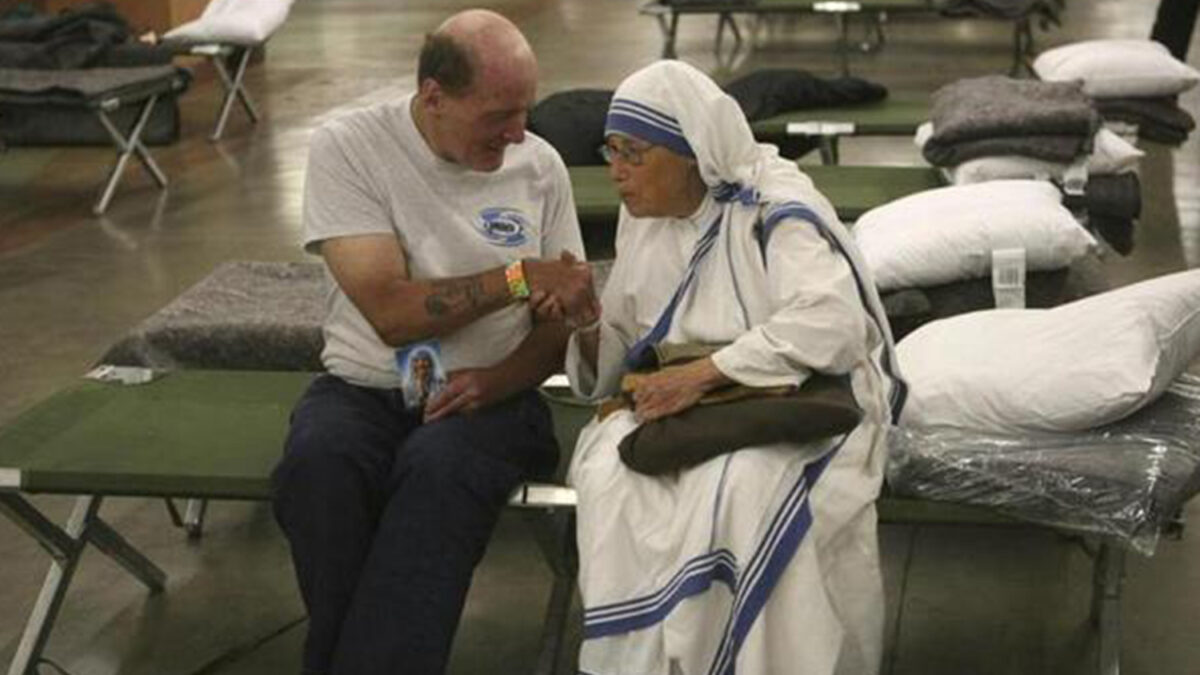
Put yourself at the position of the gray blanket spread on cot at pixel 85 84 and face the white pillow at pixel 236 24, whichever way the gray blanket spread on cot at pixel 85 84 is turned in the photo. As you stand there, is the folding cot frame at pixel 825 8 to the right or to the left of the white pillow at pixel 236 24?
right

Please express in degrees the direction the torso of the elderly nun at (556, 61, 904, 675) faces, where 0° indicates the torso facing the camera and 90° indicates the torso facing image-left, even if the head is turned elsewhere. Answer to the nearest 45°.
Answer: approximately 45°

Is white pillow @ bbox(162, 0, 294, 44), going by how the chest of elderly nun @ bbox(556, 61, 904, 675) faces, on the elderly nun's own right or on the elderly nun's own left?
on the elderly nun's own right

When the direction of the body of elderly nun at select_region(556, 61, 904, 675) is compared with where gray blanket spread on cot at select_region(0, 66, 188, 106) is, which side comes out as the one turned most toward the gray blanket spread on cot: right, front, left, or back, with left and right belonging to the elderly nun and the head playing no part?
right

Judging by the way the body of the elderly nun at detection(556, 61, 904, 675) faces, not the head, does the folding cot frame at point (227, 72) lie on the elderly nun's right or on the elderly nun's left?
on the elderly nun's right

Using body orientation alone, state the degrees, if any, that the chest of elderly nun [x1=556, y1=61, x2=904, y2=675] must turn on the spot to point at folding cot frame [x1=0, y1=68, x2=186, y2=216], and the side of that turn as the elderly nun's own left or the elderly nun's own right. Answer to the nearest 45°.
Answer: approximately 90° to the elderly nun's own right

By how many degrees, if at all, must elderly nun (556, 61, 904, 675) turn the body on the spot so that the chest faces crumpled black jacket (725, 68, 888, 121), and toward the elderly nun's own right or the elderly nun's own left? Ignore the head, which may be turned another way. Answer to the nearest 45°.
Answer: approximately 135° to the elderly nun's own right

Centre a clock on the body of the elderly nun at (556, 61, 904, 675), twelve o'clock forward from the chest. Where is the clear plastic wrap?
The clear plastic wrap is roughly at 7 o'clock from the elderly nun.
